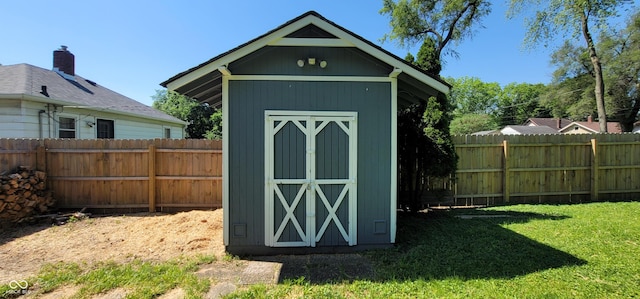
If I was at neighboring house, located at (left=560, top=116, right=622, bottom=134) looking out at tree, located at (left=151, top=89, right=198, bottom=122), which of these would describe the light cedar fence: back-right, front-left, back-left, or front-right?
front-left

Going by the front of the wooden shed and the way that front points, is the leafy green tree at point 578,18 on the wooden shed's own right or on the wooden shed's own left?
on the wooden shed's own left

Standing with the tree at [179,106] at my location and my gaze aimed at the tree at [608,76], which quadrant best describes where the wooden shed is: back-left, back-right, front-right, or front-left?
front-right

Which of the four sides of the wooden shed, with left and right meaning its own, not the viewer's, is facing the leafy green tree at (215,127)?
back

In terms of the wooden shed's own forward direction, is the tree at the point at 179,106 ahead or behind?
behind

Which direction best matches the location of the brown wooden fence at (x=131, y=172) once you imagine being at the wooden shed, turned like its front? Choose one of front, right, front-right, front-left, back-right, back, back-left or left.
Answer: back-right

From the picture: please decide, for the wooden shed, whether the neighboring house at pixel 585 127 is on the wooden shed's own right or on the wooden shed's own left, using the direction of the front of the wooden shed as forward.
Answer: on the wooden shed's own left

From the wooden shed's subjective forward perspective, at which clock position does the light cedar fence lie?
The light cedar fence is roughly at 8 o'clock from the wooden shed.

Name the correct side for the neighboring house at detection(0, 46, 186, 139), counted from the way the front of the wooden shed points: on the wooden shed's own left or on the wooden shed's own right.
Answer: on the wooden shed's own right

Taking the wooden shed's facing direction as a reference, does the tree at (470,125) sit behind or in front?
behind

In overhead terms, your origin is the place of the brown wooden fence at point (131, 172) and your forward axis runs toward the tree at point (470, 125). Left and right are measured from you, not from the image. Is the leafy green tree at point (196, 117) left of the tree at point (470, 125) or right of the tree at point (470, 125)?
left

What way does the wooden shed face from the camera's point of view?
toward the camera

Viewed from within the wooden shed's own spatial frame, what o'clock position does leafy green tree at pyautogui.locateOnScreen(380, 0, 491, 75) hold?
The leafy green tree is roughly at 7 o'clock from the wooden shed.

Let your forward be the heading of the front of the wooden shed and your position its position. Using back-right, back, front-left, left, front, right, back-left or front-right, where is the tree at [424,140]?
back-left
